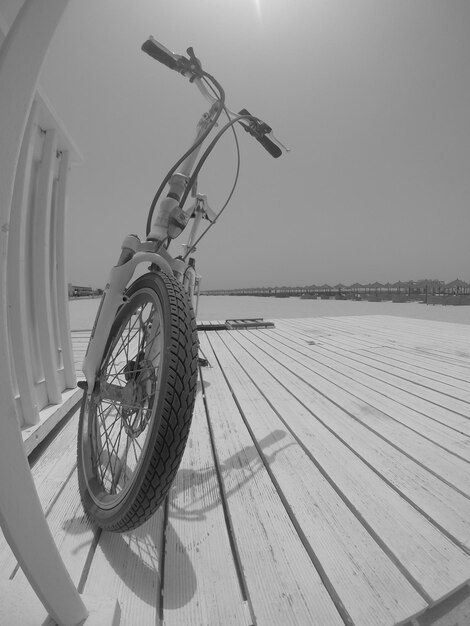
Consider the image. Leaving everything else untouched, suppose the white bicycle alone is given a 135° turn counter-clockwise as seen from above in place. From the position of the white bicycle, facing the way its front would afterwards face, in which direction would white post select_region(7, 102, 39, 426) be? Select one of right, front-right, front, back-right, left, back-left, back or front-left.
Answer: left

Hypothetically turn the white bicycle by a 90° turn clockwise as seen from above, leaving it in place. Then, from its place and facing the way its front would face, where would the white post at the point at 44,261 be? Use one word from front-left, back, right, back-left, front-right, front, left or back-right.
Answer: front-right

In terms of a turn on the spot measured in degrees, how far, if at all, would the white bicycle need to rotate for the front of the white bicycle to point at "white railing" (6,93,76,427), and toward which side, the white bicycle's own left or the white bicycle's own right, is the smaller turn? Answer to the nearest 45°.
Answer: approximately 135° to the white bicycle's own right

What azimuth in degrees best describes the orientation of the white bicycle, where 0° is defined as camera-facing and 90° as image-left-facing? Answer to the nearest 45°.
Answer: approximately 0°

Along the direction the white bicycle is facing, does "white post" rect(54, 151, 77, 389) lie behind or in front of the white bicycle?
behind
